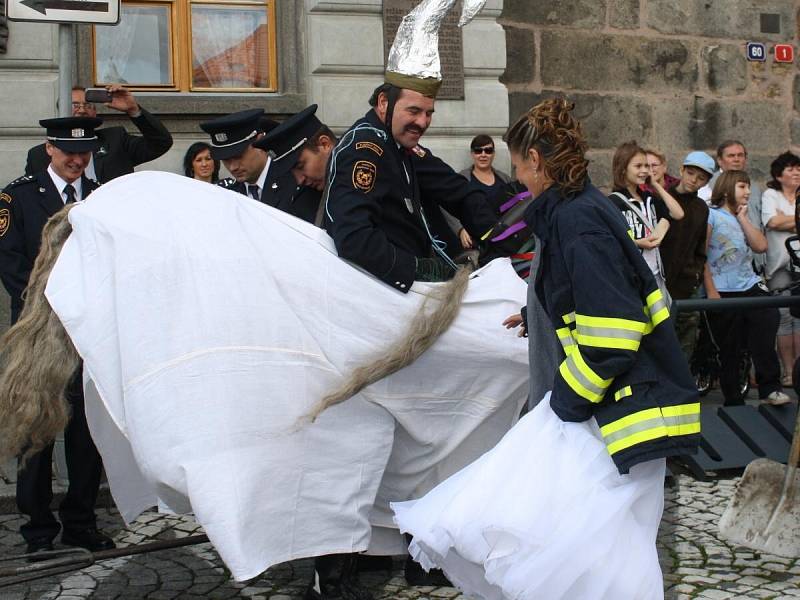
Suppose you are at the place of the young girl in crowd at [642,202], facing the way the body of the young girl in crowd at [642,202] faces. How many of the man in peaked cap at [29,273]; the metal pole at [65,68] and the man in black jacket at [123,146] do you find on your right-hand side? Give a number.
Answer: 3

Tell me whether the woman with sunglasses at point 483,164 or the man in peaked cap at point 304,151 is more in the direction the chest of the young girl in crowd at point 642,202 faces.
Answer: the man in peaked cap

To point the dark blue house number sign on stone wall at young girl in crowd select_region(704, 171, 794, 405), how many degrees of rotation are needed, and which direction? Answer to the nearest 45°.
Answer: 0° — it already faces them

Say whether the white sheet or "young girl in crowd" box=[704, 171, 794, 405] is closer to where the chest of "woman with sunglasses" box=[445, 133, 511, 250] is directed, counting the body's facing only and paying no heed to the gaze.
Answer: the white sheet

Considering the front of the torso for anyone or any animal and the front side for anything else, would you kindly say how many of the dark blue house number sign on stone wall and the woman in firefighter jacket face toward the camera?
1

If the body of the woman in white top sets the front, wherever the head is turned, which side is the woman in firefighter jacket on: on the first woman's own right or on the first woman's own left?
on the first woman's own right
